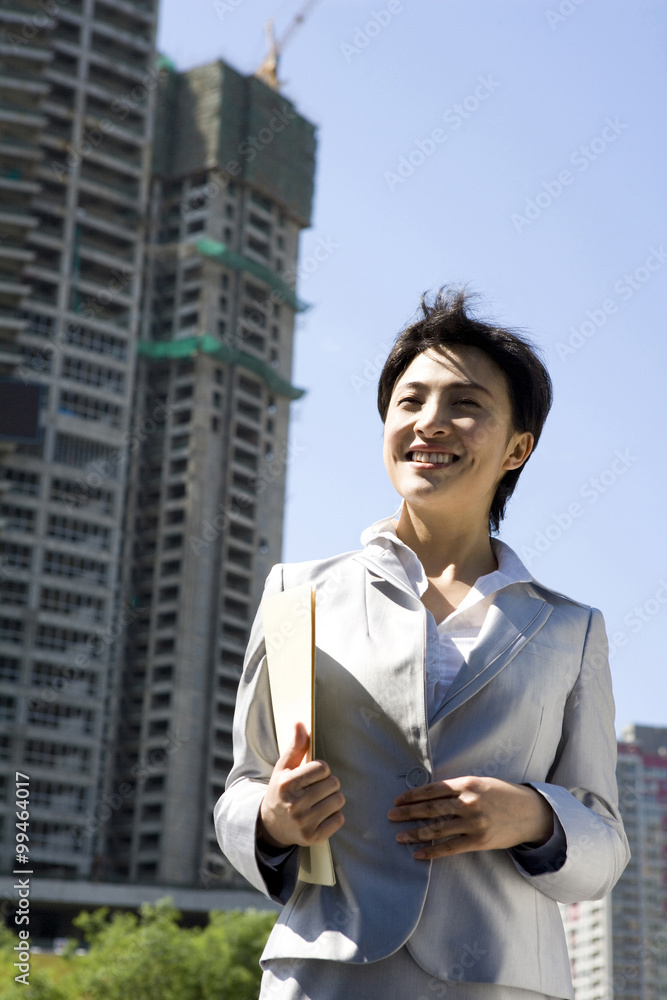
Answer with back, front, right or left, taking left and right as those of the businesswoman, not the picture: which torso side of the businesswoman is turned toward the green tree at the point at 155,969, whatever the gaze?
back

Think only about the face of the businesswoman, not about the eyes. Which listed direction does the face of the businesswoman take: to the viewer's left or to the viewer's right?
to the viewer's left

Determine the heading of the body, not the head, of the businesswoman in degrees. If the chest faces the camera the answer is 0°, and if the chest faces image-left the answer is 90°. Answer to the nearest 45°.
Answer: approximately 0°
